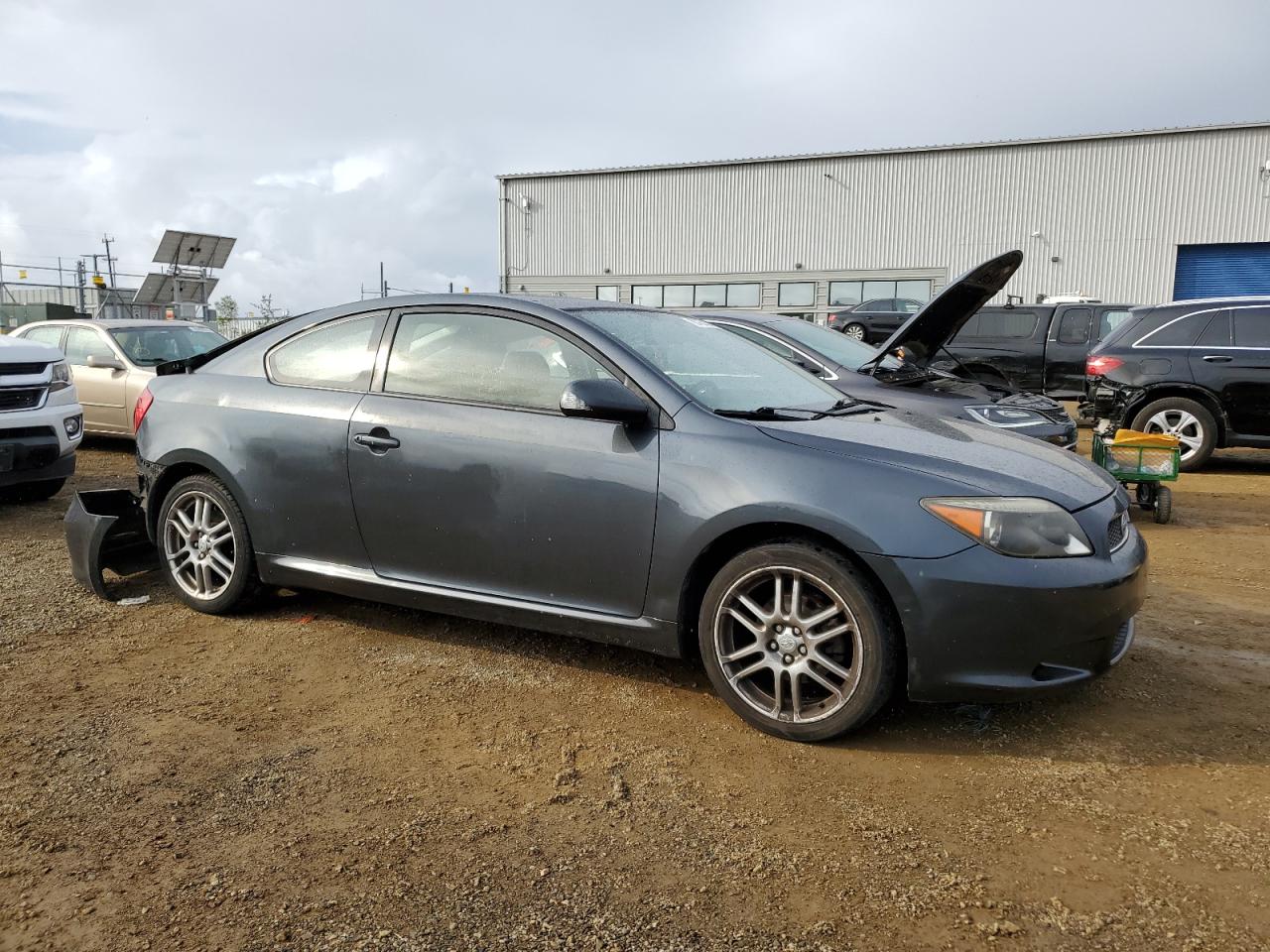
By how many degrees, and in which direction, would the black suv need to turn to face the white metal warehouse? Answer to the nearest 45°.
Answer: approximately 90° to its left

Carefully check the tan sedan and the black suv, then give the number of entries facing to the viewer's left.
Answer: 0

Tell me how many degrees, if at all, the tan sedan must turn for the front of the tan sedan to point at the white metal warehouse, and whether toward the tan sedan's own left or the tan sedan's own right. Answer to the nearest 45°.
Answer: approximately 90° to the tan sedan's own left

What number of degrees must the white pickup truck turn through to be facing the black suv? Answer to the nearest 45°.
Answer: approximately 45° to its left

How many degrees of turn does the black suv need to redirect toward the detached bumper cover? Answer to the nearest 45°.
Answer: approximately 135° to its right

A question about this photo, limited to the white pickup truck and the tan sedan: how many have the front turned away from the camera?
0

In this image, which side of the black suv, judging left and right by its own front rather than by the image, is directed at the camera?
right

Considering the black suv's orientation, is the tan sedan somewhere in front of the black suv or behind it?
behind

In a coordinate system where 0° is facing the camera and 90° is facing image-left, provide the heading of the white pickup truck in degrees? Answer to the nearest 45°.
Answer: approximately 315°

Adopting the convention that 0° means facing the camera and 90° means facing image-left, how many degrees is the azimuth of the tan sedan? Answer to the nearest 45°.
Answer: approximately 315°

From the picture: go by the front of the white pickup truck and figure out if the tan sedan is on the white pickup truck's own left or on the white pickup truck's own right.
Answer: on the white pickup truck's own left
